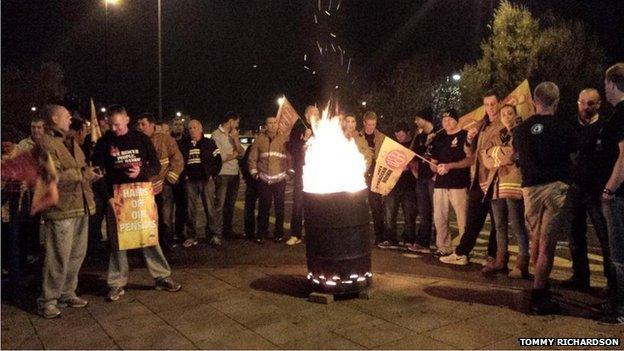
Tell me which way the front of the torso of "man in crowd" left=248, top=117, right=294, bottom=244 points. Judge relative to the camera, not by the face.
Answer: toward the camera

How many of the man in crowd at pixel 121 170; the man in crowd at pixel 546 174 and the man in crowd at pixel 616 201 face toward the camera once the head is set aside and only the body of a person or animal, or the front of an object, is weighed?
1

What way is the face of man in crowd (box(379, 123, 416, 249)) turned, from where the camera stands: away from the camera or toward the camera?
toward the camera

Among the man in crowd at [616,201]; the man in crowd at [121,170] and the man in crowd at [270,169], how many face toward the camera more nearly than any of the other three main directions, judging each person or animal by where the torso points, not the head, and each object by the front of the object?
2

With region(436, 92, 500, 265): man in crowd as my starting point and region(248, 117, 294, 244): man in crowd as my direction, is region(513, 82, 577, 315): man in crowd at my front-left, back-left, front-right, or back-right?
back-left

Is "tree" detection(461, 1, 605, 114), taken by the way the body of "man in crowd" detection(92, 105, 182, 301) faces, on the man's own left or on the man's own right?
on the man's own left

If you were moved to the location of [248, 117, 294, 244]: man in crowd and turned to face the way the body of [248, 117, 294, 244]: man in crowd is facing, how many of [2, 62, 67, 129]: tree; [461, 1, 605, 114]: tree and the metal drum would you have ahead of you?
1

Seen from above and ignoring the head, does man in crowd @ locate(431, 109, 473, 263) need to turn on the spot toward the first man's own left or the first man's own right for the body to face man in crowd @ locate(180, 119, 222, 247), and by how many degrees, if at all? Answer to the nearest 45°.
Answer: approximately 45° to the first man's own right

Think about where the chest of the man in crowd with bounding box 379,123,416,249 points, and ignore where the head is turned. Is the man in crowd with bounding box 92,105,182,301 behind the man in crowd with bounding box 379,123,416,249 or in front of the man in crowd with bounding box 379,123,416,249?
in front

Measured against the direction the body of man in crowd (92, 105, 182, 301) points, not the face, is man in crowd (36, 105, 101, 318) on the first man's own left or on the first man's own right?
on the first man's own right

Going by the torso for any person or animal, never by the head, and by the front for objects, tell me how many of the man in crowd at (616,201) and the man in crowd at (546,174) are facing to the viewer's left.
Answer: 1

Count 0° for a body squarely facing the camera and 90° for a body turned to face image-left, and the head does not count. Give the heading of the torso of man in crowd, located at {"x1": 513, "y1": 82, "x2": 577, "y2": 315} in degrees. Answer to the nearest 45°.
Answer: approximately 180°

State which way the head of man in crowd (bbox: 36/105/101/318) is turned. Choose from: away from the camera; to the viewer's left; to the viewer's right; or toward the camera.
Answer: to the viewer's right

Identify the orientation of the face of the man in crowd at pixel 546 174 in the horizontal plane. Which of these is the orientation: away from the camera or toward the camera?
away from the camera

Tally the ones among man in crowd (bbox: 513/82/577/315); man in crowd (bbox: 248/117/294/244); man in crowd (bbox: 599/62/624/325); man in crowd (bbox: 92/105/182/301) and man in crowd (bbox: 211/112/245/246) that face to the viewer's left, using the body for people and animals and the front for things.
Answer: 1

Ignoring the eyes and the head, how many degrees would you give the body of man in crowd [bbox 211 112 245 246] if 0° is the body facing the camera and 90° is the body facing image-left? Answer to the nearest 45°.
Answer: approximately 315°

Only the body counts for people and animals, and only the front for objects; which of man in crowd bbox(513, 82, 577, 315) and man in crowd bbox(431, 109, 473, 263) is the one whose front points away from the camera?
man in crowd bbox(513, 82, 577, 315)
